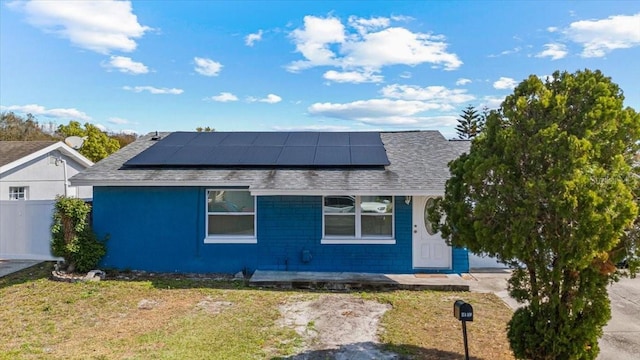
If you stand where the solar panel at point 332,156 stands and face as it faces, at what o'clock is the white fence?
The white fence is roughly at 3 o'clock from the solar panel.

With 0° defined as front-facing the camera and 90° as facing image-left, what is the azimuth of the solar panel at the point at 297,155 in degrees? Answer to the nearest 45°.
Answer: approximately 0°

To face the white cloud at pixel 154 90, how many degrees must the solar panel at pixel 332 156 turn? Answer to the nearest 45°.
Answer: approximately 135° to its right

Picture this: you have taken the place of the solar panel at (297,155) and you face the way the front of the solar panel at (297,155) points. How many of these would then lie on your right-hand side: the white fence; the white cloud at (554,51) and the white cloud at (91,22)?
2

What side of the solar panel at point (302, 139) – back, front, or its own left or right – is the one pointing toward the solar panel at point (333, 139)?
left

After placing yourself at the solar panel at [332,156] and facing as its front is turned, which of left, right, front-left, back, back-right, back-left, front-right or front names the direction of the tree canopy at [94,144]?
back-right

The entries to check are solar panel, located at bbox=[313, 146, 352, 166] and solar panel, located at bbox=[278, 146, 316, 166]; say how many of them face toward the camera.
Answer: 2

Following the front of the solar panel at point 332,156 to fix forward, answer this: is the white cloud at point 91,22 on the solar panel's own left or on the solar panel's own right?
on the solar panel's own right

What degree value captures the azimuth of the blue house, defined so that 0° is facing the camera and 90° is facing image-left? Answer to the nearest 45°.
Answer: approximately 0°
